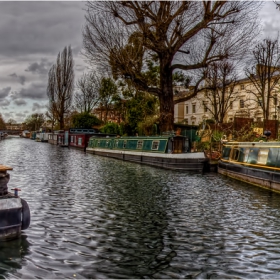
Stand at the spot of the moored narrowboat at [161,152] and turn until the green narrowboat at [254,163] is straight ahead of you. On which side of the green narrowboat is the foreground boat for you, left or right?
right

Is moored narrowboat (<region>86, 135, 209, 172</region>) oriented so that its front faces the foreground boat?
no

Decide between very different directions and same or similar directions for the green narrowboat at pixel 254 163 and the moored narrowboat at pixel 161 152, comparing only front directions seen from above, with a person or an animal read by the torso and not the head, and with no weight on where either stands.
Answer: same or similar directions

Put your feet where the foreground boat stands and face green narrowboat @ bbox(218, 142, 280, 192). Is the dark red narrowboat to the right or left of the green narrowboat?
left
